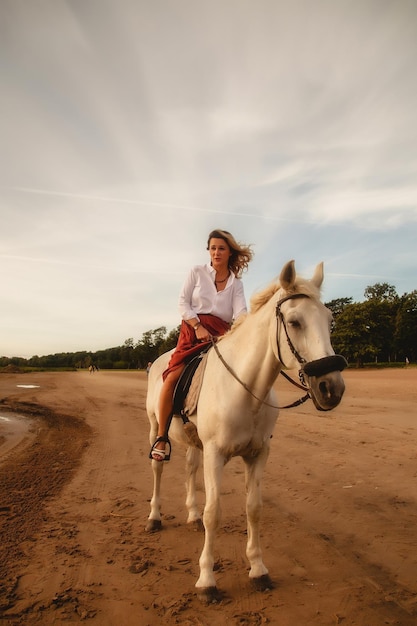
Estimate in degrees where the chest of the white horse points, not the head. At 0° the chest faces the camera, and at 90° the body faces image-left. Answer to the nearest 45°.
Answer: approximately 315°
